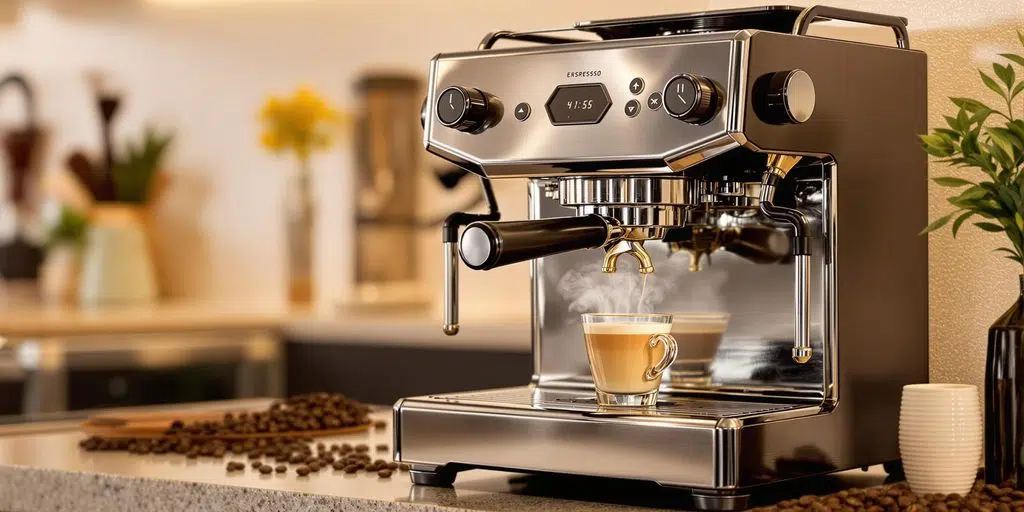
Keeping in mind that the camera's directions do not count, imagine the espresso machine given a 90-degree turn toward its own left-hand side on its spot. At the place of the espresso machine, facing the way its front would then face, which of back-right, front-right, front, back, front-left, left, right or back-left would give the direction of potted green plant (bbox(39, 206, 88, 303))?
back

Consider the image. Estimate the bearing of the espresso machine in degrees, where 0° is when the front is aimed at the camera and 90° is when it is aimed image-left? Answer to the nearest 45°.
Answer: approximately 45°

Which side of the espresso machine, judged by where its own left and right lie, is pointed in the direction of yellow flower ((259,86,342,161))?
right

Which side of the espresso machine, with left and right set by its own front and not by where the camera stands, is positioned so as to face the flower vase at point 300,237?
right
